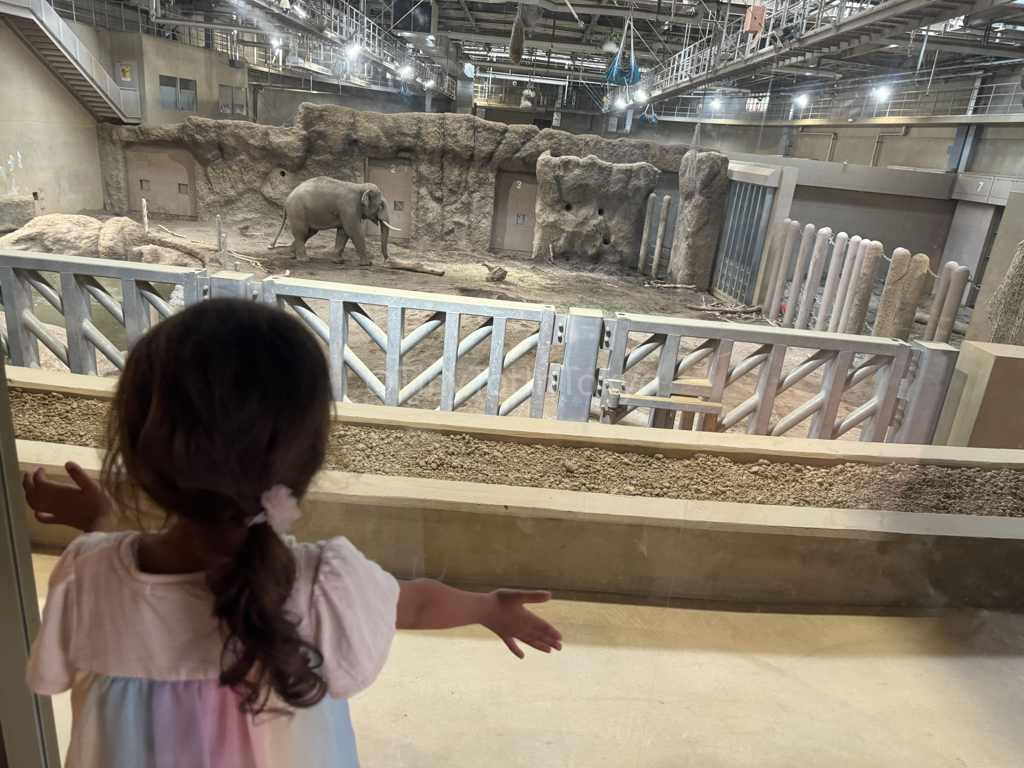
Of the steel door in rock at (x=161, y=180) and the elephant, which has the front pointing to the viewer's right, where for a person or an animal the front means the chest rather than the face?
the elephant

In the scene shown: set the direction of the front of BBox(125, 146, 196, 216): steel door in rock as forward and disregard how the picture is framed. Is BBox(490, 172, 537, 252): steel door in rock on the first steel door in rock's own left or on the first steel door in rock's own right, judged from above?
on the first steel door in rock's own left

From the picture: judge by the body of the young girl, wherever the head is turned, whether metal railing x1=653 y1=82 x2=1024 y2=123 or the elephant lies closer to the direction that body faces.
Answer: the elephant

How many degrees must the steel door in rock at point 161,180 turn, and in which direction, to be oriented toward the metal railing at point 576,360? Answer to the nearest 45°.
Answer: approximately 90° to its left

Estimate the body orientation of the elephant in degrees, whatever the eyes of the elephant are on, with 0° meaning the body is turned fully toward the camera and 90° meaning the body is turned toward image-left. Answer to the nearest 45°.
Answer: approximately 270°

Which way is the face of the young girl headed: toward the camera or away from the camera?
away from the camera

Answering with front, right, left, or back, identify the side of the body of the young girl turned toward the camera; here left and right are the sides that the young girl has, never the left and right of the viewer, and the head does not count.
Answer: back

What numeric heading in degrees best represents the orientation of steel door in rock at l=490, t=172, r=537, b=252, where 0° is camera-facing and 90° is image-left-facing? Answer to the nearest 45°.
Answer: approximately 0°

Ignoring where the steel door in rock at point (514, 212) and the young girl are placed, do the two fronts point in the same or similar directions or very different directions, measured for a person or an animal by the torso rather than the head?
very different directions

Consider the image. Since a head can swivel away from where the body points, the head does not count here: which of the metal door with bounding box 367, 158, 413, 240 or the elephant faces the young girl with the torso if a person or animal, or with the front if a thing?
the metal door
